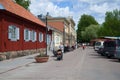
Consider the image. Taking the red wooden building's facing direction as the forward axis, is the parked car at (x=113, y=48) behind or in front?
in front

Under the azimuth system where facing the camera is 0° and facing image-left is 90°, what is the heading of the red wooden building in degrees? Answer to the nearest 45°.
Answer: approximately 315°
